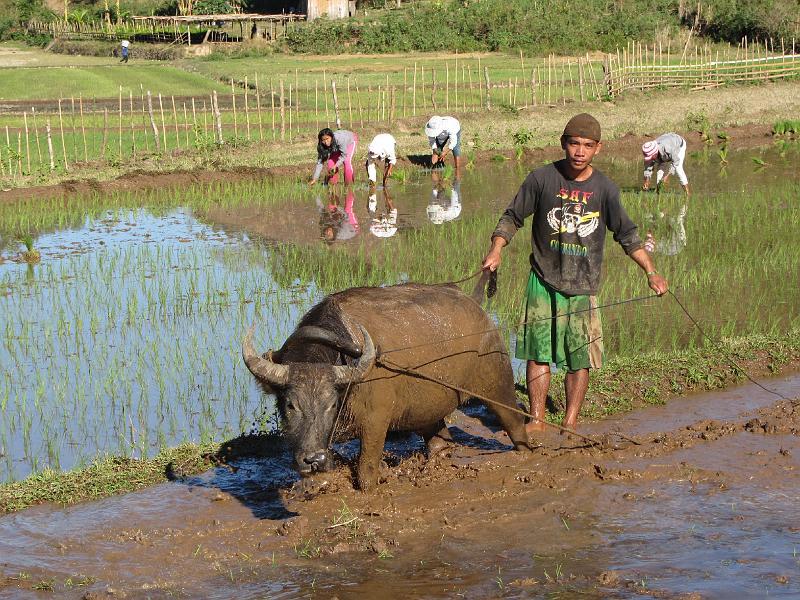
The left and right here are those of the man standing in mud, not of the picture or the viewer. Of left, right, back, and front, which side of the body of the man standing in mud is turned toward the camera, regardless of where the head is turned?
front

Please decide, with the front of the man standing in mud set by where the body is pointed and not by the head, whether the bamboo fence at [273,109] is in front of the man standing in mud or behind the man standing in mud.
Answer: behind

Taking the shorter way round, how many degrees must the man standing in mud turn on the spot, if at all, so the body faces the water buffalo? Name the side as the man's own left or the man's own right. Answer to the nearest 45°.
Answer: approximately 45° to the man's own right

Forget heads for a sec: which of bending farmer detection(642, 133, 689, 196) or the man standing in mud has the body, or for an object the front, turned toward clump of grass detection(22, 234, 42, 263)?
the bending farmer

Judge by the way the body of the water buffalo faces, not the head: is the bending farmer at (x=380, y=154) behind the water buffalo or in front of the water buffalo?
behind

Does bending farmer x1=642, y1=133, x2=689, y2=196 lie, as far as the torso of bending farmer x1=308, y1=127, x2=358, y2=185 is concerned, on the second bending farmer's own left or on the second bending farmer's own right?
on the second bending farmer's own left

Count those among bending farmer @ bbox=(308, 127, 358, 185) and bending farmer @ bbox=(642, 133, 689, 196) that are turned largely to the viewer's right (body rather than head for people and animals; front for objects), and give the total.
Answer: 0

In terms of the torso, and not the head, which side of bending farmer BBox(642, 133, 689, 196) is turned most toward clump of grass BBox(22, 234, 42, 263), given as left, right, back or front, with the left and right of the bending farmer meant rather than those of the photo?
front

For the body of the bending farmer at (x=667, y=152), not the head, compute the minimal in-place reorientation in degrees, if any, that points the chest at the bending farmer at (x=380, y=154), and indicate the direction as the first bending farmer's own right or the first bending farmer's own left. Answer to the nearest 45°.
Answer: approximately 45° to the first bending farmer's own right

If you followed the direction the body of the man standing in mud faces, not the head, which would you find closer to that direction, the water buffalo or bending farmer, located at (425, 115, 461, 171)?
the water buffalo

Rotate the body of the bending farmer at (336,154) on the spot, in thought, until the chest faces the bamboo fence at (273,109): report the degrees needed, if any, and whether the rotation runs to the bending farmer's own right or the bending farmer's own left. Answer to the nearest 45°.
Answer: approximately 135° to the bending farmer's own right

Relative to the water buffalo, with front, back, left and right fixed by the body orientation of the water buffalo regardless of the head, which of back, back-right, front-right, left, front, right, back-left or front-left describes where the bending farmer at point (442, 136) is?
back-right

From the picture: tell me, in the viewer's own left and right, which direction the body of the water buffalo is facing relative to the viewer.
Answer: facing the viewer and to the left of the viewer

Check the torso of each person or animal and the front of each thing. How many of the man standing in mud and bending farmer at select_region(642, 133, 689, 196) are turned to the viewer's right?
0

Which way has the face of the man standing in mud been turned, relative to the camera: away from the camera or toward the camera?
toward the camera
